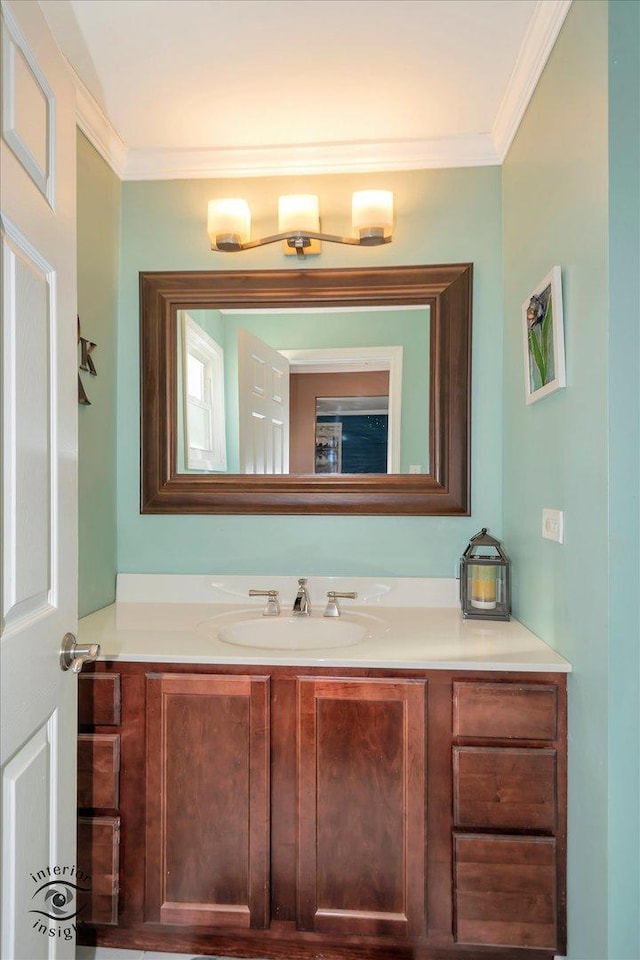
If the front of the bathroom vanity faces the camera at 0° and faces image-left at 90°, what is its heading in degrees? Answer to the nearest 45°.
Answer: approximately 0°

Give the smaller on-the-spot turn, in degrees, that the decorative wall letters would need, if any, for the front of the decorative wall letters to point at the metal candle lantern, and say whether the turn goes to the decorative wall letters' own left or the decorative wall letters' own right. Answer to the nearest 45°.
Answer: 0° — it already faces it

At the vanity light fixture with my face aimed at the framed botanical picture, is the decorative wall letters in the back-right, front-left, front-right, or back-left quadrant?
back-right

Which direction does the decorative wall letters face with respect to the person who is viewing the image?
facing to the right of the viewer

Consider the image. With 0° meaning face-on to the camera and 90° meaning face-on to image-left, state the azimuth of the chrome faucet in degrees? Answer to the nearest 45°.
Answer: approximately 0°
